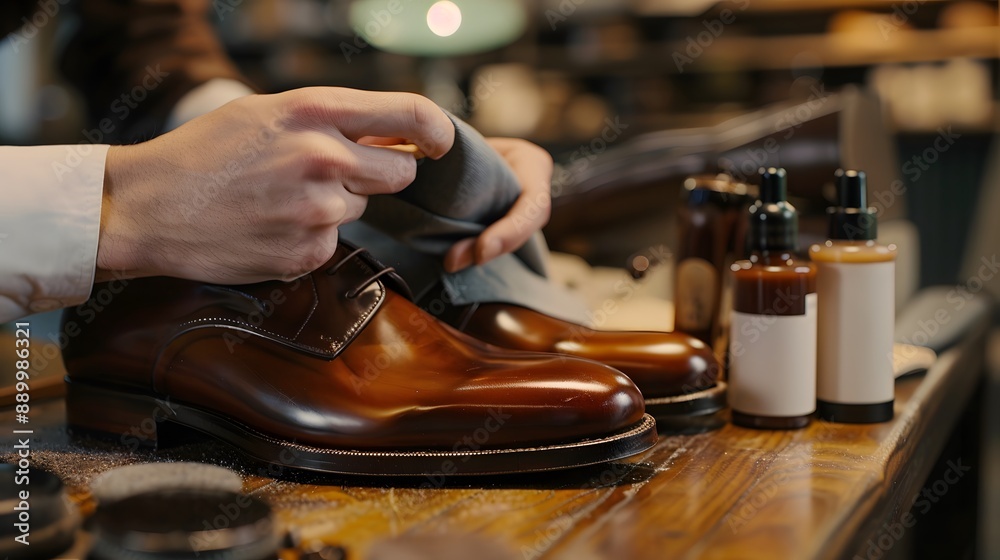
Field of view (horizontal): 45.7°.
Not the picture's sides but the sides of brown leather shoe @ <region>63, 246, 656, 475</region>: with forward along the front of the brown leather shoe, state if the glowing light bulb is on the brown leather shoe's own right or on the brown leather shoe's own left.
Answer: on the brown leather shoe's own left

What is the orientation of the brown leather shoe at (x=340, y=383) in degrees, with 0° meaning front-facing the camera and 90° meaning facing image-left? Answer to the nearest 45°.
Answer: approximately 270°
